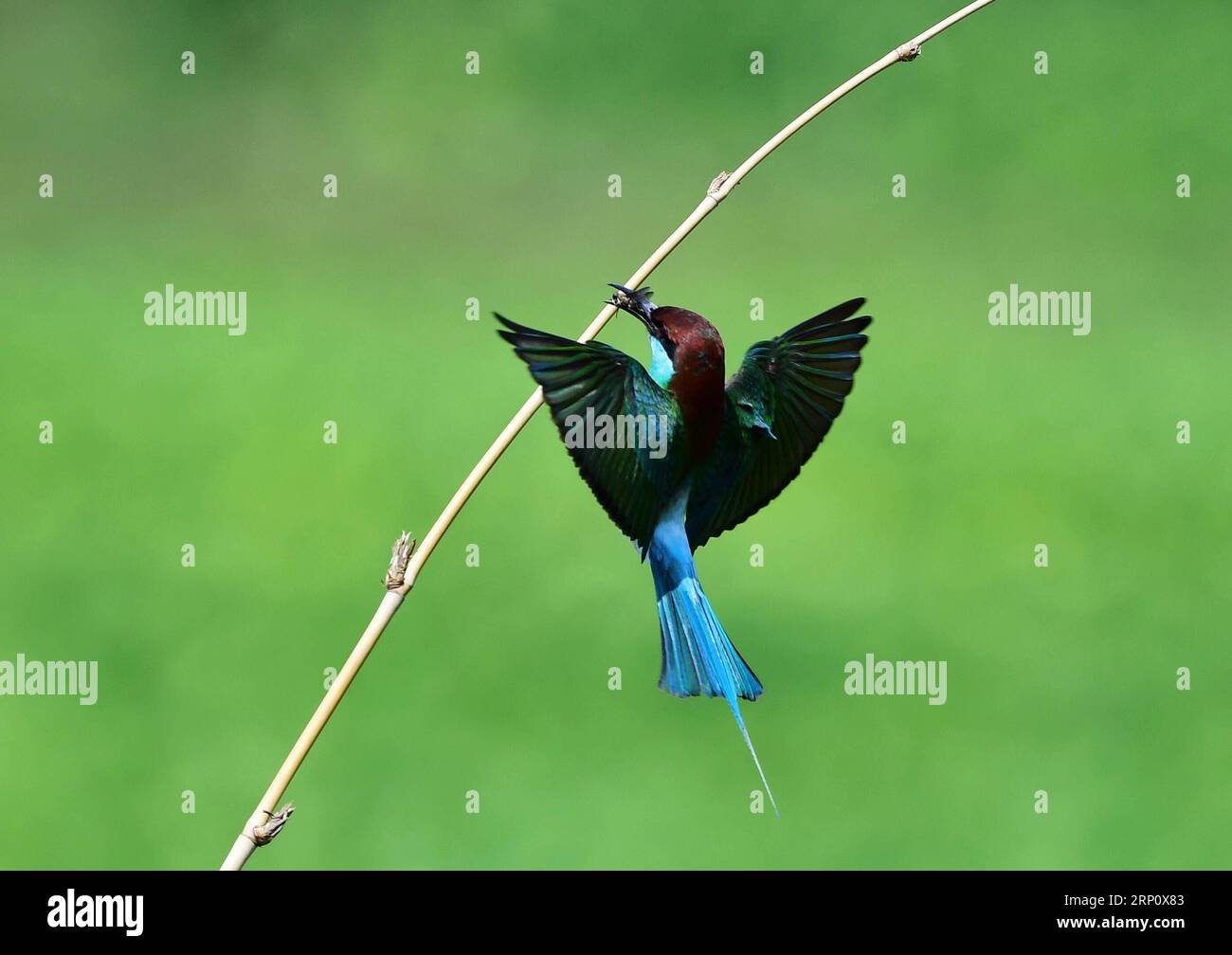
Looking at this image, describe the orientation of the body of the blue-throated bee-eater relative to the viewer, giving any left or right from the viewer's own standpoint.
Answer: facing away from the viewer and to the left of the viewer
